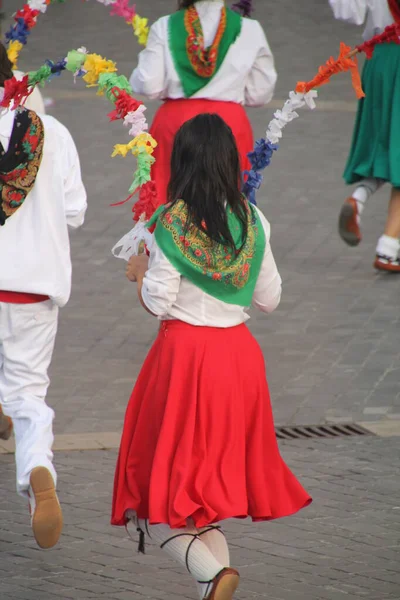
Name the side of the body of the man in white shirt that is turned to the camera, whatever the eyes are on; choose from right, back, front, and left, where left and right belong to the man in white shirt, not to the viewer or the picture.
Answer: back

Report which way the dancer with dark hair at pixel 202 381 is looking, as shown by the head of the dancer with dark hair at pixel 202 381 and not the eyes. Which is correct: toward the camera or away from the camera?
away from the camera

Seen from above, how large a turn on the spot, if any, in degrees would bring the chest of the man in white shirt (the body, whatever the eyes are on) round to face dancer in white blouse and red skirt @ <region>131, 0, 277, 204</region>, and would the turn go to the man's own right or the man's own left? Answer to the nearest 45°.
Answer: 0° — they already face them

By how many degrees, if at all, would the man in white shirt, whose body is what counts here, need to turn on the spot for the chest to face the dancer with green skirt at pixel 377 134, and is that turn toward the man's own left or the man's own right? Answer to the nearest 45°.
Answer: approximately 45° to the man's own right

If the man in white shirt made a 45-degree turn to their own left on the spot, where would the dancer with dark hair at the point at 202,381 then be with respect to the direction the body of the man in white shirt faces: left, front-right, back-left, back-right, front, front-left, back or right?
back
